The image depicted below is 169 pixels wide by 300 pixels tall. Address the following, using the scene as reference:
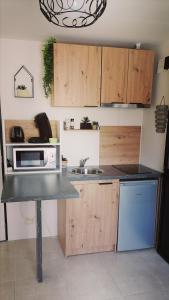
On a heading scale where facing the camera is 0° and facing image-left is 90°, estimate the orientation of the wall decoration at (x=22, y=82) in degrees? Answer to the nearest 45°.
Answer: approximately 0°

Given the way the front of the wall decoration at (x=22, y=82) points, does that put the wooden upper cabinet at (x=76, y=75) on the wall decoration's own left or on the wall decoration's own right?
on the wall decoration's own left

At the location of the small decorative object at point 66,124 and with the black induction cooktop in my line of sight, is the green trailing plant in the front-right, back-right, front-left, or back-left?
back-right

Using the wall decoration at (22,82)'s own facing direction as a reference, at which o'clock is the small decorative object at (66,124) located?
The small decorative object is roughly at 9 o'clock from the wall decoration.

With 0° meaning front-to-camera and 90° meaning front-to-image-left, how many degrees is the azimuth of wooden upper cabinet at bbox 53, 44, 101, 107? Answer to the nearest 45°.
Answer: approximately 0°
